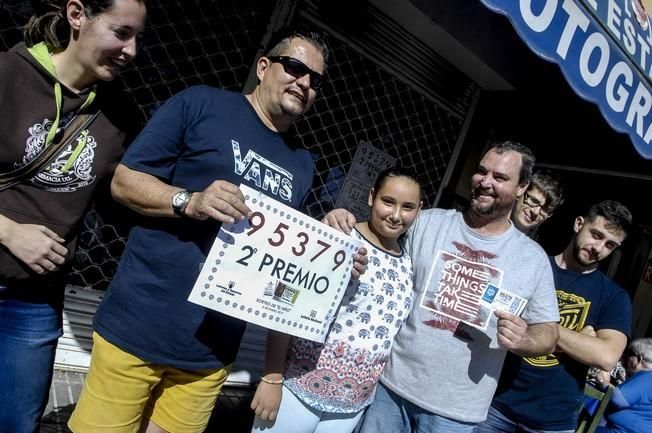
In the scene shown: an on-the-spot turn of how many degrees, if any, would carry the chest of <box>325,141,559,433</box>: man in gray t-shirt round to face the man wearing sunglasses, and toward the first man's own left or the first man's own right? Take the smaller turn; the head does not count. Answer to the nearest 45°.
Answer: approximately 45° to the first man's own right

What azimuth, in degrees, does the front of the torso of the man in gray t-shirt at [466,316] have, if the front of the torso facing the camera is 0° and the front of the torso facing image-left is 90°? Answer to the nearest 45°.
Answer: approximately 0°

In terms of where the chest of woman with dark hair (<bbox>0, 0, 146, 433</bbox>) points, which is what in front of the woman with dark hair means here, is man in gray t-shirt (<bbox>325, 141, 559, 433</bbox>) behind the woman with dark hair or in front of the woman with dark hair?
in front

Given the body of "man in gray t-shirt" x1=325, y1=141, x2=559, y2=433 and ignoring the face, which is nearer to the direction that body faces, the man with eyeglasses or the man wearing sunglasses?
the man wearing sunglasses

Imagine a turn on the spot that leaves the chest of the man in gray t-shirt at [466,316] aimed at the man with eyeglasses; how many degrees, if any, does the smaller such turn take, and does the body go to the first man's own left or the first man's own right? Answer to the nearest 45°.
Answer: approximately 180°

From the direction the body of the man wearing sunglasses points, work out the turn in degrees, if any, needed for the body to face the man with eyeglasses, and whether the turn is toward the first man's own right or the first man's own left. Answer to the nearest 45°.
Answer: approximately 90° to the first man's own left

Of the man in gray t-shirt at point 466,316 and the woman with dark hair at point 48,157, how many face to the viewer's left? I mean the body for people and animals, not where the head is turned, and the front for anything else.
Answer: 0

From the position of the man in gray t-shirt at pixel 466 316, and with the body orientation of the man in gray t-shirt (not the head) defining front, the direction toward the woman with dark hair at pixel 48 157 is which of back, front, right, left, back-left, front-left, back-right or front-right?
front-right

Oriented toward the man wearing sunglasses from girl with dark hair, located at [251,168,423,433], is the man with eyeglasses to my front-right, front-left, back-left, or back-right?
back-right

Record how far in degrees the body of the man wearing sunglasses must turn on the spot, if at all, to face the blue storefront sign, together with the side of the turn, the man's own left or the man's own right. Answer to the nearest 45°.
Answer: approximately 90° to the man's own left

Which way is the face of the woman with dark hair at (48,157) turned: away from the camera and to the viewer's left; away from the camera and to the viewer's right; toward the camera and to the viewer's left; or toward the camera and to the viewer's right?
toward the camera and to the viewer's right
